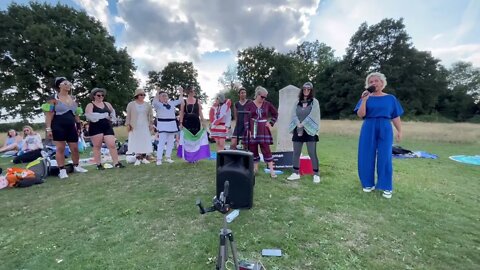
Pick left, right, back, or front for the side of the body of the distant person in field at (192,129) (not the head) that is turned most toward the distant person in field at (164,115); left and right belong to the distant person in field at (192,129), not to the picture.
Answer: right

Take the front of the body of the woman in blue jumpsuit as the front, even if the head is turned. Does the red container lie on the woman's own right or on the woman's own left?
on the woman's own right

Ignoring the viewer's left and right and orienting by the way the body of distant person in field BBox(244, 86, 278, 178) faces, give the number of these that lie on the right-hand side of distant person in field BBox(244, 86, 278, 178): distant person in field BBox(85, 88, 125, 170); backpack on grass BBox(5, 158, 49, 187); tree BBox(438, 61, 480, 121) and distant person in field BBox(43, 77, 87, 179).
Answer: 3

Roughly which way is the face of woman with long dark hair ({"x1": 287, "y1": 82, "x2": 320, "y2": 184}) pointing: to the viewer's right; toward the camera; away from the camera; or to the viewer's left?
toward the camera

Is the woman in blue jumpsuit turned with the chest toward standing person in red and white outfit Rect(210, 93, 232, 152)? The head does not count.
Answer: no

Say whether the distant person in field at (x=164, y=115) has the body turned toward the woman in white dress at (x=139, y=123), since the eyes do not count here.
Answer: no

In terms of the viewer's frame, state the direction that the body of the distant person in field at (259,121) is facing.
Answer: toward the camera

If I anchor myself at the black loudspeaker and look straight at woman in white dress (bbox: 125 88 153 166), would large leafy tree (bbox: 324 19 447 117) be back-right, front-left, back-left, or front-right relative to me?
front-right

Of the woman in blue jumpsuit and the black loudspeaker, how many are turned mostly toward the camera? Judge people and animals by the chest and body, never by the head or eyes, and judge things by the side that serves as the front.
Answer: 2

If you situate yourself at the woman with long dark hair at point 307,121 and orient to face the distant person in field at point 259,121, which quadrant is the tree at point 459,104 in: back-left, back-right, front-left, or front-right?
back-right

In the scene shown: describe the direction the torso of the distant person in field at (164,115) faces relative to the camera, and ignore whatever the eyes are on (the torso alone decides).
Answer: toward the camera

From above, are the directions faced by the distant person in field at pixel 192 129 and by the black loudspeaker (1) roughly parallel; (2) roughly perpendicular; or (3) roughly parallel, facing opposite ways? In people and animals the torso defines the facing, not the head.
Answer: roughly parallel
